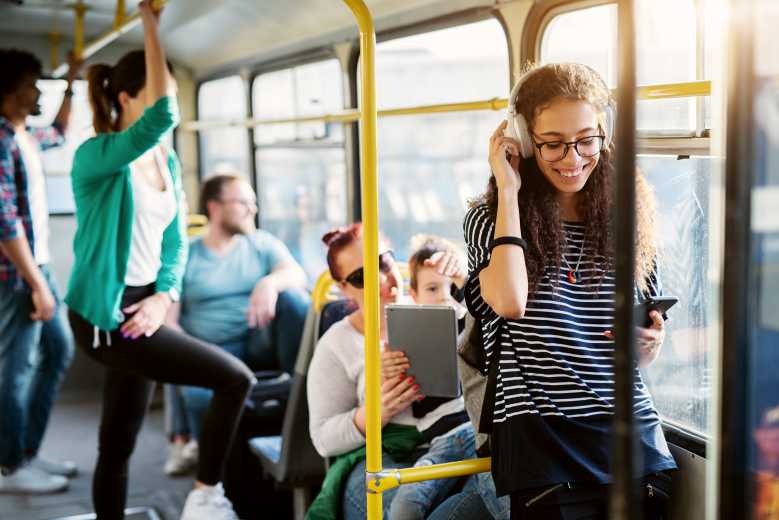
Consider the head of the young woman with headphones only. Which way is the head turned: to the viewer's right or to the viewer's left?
to the viewer's right

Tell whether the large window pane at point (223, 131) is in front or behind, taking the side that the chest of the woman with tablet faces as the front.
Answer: behind

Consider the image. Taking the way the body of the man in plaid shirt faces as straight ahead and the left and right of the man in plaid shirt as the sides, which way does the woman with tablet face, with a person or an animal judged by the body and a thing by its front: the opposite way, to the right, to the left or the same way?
to the right

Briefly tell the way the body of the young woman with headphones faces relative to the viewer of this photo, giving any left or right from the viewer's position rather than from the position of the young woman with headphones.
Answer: facing the viewer

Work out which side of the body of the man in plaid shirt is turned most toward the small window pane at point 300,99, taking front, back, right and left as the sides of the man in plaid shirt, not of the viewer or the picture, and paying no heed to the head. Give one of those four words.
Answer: front

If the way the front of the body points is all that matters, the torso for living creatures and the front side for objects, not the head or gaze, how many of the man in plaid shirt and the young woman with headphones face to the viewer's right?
1

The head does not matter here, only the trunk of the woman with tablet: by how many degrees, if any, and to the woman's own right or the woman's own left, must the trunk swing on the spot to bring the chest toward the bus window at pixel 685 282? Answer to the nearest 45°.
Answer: approximately 45° to the woman's own left

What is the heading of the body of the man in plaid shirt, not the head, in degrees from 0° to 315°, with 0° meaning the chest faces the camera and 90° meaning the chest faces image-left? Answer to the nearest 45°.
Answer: approximately 270°

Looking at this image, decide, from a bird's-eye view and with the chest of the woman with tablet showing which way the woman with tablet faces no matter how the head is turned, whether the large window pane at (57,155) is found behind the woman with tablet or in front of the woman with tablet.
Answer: behind

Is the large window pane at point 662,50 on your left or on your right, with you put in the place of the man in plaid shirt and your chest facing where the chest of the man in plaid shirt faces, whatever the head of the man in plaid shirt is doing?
on your right

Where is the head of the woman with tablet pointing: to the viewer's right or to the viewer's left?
to the viewer's right

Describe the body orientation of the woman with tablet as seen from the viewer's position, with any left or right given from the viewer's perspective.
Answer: facing the viewer and to the right of the viewer

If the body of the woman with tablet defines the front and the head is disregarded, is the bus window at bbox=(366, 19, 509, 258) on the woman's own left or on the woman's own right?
on the woman's own left

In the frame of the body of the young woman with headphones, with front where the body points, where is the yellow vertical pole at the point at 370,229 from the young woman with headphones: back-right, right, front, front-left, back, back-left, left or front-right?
right
